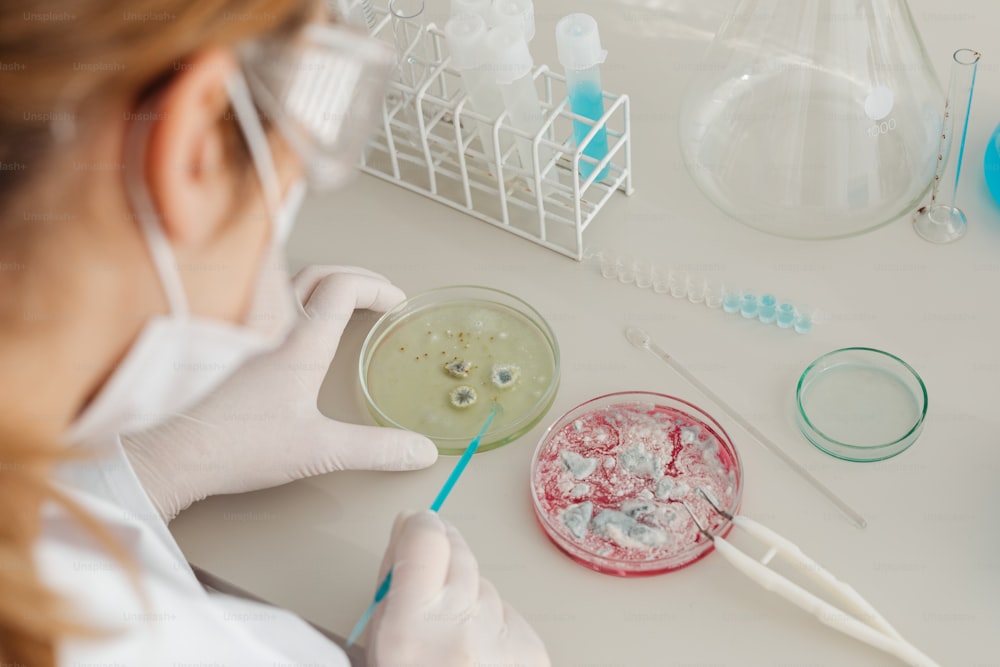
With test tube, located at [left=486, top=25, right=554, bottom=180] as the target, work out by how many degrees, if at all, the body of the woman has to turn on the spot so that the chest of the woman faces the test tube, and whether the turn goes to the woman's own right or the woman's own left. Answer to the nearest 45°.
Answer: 0° — they already face it

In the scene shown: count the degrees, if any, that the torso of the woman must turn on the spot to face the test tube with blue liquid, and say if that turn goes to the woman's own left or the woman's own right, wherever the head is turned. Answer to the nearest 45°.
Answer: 0° — they already face it

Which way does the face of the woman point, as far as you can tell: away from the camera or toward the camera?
away from the camera

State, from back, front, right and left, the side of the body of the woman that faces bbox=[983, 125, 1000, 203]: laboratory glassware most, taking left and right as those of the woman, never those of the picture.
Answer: front

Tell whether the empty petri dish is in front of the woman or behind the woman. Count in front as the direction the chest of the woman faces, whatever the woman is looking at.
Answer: in front

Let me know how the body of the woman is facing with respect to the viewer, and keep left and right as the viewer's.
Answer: facing away from the viewer and to the right of the viewer

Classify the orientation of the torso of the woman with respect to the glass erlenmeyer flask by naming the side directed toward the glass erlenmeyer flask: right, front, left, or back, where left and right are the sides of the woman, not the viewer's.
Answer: front
